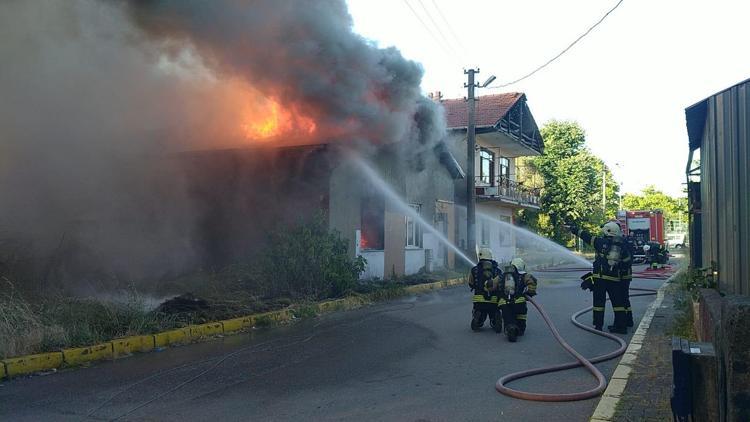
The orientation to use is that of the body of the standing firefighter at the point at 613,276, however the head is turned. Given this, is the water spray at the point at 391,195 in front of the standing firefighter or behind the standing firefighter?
in front

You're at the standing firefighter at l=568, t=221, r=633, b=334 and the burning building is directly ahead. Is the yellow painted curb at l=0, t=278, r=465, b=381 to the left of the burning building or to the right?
left

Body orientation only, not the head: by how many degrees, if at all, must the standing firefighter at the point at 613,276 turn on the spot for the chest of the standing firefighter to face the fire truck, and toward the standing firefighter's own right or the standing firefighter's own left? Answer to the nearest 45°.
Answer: approximately 45° to the standing firefighter's own right

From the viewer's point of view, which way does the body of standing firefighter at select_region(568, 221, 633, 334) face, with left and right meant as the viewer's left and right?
facing away from the viewer and to the left of the viewer

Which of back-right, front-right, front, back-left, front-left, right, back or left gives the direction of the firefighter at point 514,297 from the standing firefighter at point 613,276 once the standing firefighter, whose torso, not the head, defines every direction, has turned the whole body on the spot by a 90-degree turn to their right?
back

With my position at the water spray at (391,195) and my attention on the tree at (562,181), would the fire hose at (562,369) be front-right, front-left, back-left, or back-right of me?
back-right

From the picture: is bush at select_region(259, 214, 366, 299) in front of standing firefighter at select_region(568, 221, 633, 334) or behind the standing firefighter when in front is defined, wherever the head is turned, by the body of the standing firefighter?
in front

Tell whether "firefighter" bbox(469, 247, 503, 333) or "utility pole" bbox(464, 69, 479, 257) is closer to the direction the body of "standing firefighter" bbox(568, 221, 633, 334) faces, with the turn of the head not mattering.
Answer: the utility pole

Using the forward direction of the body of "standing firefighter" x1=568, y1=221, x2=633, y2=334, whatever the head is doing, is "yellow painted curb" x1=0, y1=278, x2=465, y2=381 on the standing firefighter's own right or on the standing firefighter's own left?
on the standing firefighter's own left

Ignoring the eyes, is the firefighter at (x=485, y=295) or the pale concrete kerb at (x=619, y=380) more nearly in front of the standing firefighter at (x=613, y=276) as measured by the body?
the firefighter

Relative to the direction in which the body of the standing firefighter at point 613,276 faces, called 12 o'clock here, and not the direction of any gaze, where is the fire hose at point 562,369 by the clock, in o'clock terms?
The fire hose is roughly at 8 o'clock from the standing firefighter.

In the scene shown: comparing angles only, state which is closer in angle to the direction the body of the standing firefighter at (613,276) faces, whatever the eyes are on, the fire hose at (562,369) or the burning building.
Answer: the burning building
